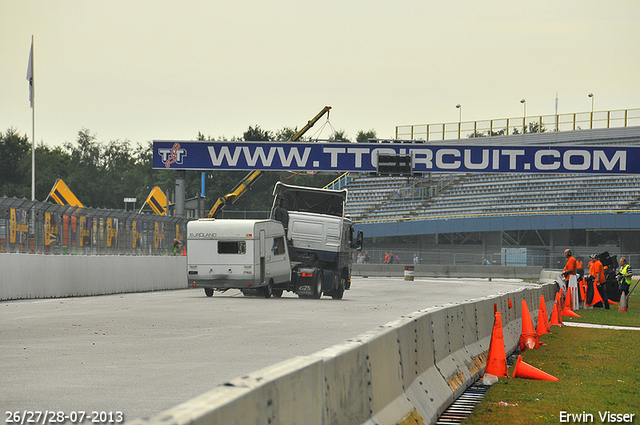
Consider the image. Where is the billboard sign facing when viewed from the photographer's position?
facing the viewer

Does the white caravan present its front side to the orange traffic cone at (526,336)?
no

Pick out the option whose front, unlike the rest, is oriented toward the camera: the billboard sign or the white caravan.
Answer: the billboard sign

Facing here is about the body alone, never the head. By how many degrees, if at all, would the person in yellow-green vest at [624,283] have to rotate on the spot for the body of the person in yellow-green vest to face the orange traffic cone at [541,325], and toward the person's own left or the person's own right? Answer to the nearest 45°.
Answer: approximately 45° to the person's own left

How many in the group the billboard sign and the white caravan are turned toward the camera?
1

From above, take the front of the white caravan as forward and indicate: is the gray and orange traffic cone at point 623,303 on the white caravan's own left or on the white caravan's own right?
on the white caravan's own right

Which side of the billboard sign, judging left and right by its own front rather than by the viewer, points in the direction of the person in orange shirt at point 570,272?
front

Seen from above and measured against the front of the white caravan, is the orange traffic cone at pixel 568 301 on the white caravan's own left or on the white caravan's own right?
on the white caravan's own right

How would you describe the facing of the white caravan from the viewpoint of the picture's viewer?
facing away from the viewer and to the right of the viewer

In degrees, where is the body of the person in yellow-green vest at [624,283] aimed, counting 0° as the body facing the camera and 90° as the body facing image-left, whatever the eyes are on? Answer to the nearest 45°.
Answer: approximately 45°

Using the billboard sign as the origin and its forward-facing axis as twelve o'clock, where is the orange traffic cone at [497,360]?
The orange traffic cone is roughly at 12 o'clock from the billboard sign.

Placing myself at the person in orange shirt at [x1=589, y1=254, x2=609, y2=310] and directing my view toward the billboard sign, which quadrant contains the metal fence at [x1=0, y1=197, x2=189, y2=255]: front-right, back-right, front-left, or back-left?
front-left

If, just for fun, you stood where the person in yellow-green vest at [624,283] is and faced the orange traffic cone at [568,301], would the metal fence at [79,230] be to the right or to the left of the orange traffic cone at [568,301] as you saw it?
right
